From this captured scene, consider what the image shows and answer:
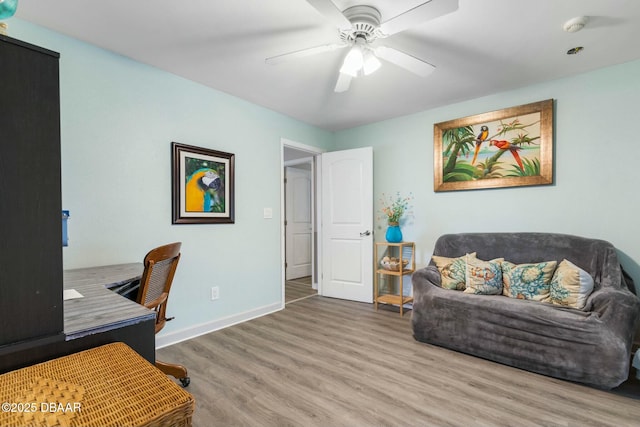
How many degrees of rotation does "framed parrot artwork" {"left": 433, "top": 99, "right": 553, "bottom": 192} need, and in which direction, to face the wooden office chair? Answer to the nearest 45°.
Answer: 0° — it already faces it

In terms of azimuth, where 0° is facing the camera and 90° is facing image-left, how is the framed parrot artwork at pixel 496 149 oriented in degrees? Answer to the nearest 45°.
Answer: approximately 45°

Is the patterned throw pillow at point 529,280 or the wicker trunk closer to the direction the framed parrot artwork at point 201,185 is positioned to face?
the patterned throw pillow

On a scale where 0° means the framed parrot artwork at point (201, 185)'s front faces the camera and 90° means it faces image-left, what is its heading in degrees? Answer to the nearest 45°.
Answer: approximately 315°

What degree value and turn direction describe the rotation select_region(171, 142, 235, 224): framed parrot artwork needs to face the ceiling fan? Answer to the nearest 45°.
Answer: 0° — it already faces it

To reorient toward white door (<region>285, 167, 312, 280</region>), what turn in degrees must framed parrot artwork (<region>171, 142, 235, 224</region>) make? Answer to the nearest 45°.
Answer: approximately 90° to its left

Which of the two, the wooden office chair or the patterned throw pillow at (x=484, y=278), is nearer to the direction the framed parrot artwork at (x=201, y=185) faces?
the patterned throw pillow

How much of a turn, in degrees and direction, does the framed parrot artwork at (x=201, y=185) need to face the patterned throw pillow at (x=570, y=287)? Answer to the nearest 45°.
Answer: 0° — it already faces it
